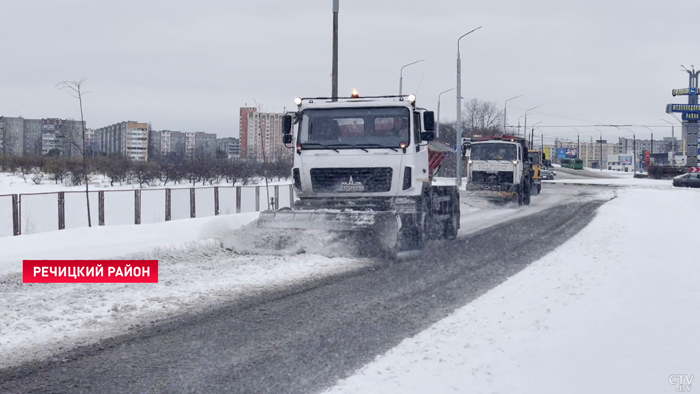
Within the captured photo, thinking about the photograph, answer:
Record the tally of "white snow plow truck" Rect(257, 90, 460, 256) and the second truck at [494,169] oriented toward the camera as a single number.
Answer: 2

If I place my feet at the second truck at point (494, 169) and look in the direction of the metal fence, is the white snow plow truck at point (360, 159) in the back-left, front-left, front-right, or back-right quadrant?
front-left

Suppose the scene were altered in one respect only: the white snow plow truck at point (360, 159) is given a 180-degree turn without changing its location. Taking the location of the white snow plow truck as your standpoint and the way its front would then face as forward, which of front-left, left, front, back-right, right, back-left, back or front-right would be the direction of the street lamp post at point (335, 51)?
front

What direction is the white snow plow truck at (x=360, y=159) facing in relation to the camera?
toward the camera

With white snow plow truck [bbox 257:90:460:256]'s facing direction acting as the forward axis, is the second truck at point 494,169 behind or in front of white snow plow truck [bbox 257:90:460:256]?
behind

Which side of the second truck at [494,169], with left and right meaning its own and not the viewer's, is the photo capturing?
front

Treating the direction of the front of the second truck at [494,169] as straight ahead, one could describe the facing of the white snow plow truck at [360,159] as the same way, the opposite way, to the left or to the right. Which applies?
the same way

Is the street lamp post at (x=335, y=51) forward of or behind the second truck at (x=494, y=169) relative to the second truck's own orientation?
forward

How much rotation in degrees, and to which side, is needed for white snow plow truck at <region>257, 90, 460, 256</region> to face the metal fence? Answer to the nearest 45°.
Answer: approximately 135° to its right

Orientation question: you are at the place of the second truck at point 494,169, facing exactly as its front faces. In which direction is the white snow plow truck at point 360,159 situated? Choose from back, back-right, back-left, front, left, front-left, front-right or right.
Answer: front
